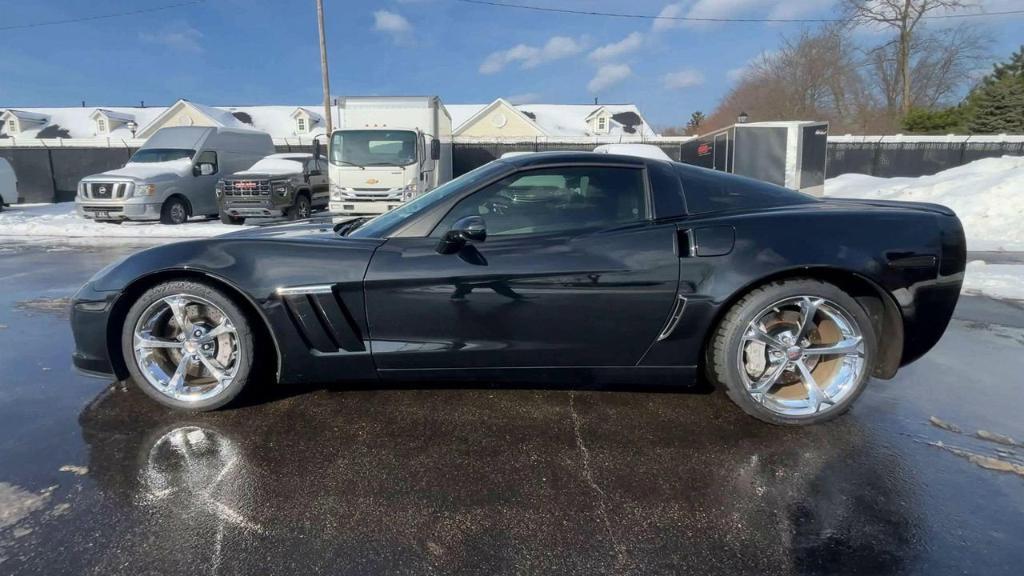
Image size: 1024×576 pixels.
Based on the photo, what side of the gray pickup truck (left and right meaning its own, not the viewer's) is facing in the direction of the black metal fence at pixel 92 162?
right

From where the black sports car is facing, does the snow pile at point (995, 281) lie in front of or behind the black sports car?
behind

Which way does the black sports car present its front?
to the viewer's left

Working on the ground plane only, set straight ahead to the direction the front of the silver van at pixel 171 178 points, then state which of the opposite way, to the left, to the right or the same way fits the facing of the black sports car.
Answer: to the right

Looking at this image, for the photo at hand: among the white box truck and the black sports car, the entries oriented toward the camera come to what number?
1

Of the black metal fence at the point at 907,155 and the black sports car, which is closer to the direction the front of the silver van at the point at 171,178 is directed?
the black sports car

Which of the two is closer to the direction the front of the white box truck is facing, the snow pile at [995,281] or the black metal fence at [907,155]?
the snow pile

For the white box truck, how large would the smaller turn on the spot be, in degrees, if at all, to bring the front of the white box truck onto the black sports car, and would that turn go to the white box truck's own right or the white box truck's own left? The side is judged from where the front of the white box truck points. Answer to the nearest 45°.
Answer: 0° — it already faces it

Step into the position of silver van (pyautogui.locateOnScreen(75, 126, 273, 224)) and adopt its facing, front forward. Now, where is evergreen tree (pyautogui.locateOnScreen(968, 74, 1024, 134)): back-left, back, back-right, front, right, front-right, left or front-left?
back-left

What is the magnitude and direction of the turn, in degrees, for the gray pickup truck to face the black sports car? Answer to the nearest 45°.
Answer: approximately 45° to its left

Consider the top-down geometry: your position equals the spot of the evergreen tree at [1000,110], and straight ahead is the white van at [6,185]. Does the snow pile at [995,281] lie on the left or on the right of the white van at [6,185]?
left

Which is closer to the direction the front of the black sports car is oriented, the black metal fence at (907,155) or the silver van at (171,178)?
the silver van

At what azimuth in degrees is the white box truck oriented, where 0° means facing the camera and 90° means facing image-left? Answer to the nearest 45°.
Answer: approximately 0°
